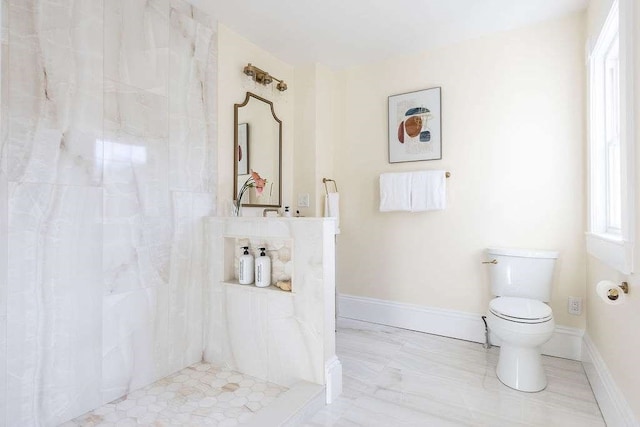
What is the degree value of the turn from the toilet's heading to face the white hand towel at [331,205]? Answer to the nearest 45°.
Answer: approximately 90° to its right

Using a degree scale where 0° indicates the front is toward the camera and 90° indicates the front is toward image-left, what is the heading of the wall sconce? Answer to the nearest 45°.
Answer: approximately 315°

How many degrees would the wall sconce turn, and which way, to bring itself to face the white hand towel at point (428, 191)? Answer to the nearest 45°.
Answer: approximately 45° to its left

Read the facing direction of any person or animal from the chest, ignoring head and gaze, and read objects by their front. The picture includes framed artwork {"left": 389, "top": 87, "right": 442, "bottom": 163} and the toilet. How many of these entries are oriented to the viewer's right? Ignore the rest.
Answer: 0

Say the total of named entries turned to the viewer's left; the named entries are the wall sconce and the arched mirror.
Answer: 0

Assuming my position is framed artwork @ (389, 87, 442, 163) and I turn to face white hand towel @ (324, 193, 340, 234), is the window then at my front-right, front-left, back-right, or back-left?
back-left

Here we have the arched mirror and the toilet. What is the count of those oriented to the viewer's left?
0

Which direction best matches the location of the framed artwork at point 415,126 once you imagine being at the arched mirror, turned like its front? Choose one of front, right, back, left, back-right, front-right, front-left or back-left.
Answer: front-left

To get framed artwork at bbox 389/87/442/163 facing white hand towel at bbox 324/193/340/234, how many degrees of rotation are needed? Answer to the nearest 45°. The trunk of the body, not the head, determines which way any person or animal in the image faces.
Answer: approximately 45° to its right

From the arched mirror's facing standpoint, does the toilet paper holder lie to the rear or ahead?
ahead

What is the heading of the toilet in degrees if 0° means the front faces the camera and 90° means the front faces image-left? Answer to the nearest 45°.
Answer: approximately 0°
